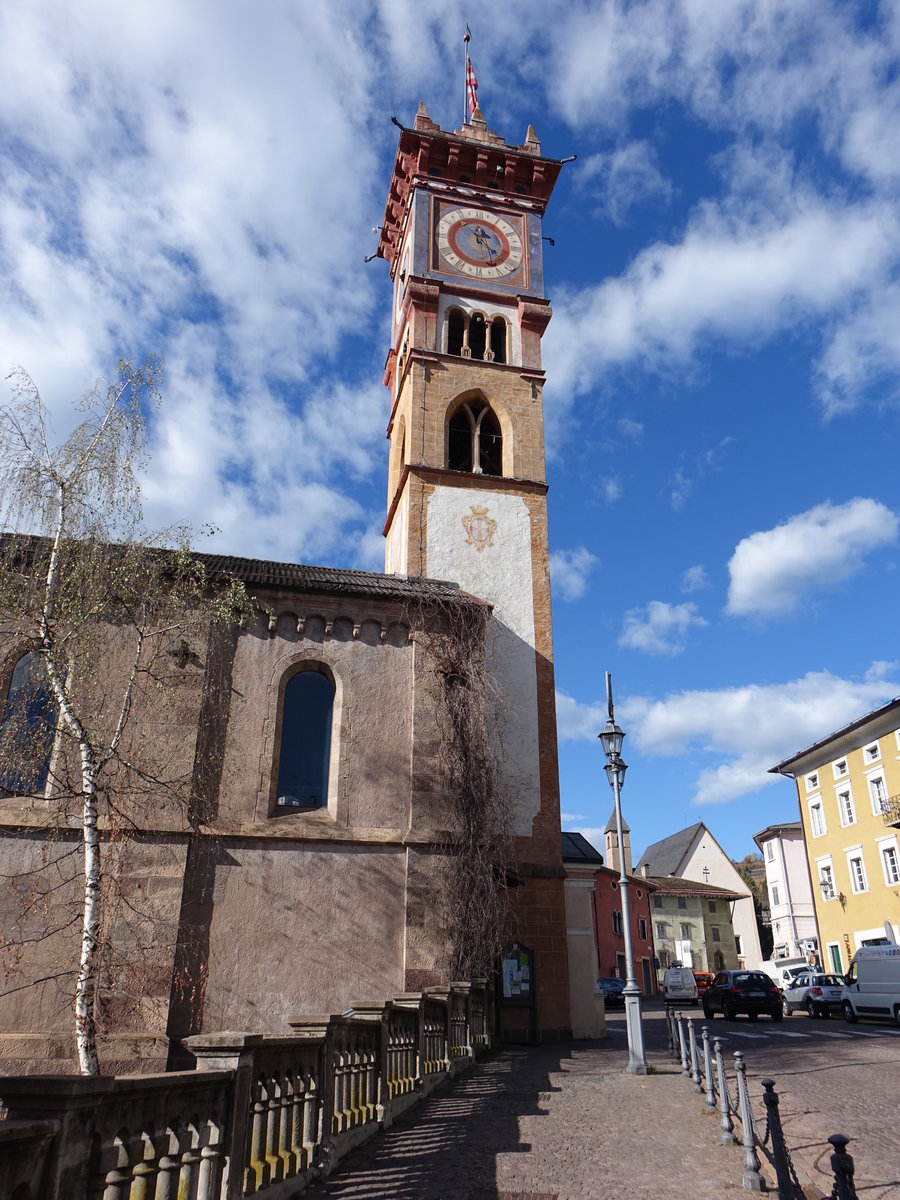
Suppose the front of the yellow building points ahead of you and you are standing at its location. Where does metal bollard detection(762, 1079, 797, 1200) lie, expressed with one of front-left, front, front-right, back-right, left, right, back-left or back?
front-left

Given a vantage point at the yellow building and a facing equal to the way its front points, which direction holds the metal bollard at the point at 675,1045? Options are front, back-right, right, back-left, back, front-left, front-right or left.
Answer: front-left

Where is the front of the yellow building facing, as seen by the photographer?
facing the viewer and to the left of the viewer

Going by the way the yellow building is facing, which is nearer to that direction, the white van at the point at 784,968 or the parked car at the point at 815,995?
the parked car

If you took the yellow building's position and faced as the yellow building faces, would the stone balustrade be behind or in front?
in front

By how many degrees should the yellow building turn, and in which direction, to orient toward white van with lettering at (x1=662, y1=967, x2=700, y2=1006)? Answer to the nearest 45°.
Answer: approximately 45° to its right

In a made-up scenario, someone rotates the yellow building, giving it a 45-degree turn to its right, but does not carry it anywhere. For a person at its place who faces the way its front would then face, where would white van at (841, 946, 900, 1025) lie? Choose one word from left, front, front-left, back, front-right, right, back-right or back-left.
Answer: left

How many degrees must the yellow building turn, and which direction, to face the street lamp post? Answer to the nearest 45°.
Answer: approximately 45° to its left
